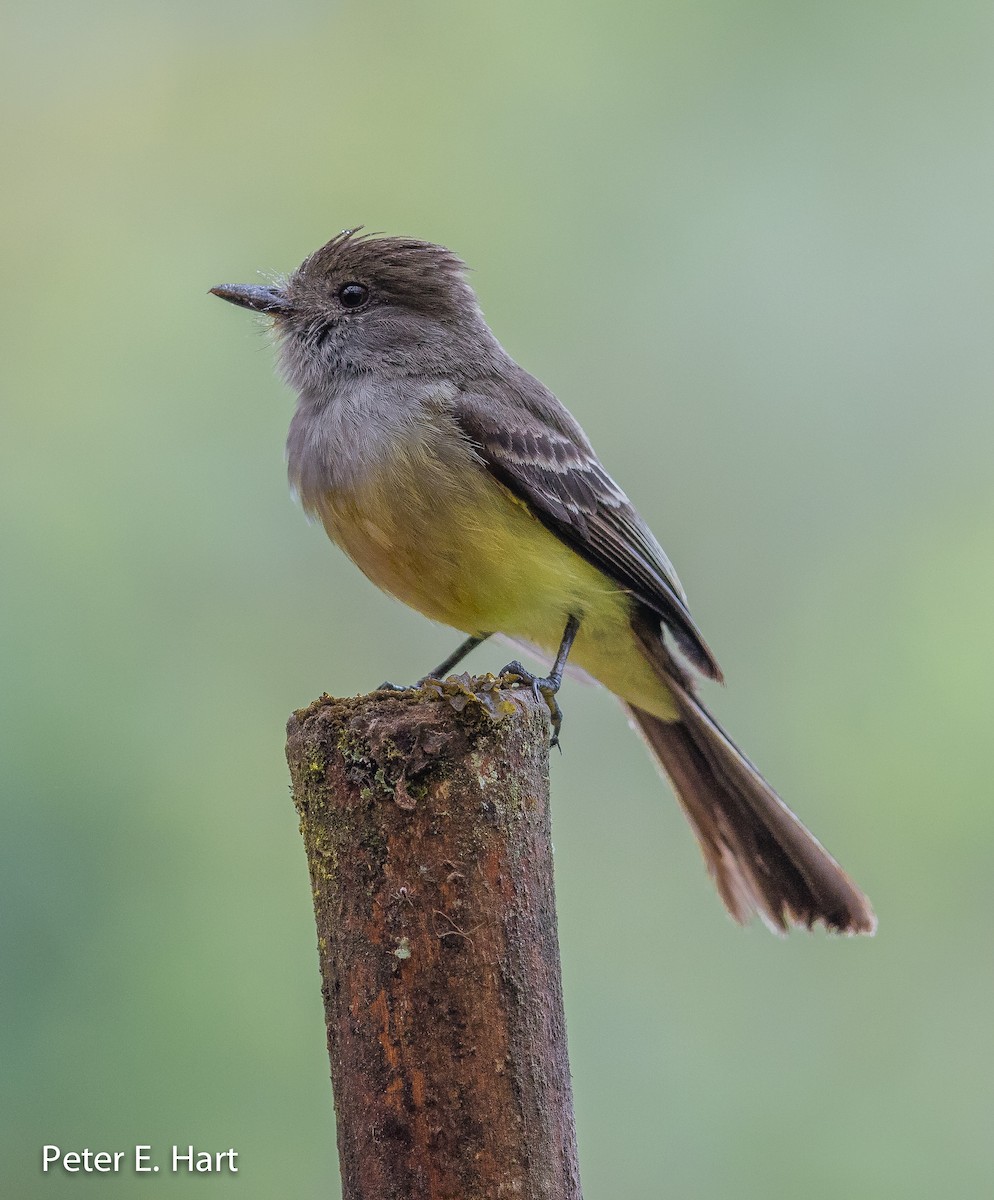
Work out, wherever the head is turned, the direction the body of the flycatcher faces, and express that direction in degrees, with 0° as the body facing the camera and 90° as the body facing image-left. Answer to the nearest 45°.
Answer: approximately 90°
